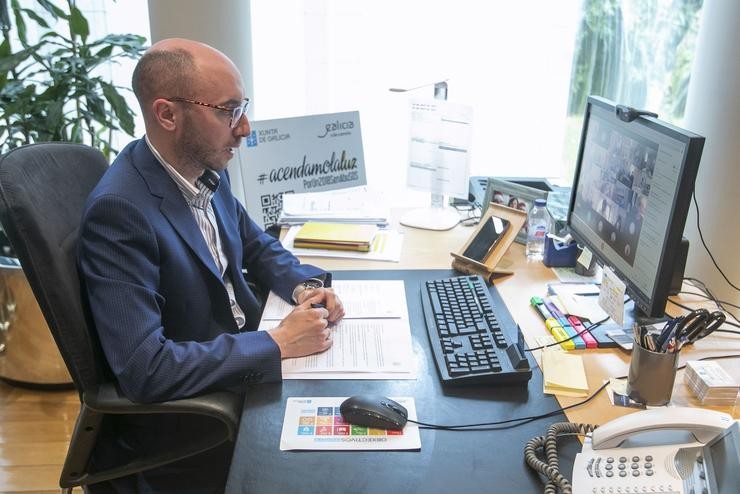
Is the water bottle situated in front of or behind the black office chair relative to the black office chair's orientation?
in front

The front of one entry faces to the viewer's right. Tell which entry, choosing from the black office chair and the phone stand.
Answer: the black office chair

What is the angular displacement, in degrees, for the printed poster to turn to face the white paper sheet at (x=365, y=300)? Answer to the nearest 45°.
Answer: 0° — it already faces it

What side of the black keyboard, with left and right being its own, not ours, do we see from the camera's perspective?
left

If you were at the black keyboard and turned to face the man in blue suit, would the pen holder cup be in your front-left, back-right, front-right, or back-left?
back-left

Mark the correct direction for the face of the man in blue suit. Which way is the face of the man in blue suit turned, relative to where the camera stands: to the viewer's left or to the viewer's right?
to the viewer's right

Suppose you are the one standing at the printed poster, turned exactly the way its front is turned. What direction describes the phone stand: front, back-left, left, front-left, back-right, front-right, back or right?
front-left

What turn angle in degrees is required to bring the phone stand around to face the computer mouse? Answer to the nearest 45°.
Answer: approximately 45° to its left

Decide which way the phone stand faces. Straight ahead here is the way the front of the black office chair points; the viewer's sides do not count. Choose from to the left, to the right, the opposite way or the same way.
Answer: the opposite way

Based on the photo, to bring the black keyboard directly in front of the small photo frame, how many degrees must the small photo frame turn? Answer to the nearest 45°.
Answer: approximately 45° to its left

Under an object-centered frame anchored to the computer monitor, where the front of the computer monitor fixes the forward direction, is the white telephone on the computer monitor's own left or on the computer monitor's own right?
on the computer monitor's own left

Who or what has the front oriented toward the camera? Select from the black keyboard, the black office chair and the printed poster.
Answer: the printed poster

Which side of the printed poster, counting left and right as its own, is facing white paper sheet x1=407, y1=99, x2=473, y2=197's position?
left

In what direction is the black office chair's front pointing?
to the viewer's right

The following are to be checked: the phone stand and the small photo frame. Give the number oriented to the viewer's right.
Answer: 0

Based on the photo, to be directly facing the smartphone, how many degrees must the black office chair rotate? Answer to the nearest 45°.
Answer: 0° — it already faces it

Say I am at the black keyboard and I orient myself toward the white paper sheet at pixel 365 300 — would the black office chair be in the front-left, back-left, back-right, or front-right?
front-left
